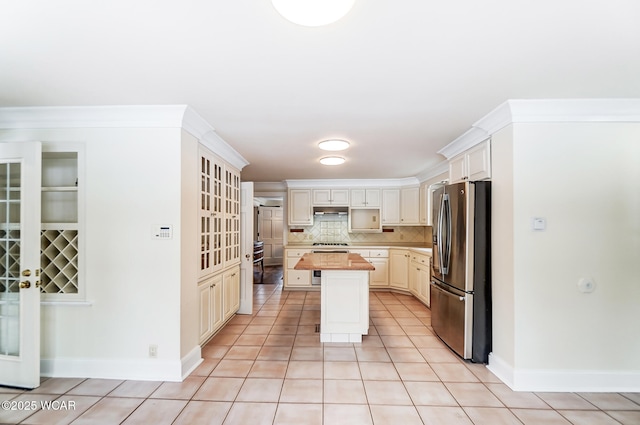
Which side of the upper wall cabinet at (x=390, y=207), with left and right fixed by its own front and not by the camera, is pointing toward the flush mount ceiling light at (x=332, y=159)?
front

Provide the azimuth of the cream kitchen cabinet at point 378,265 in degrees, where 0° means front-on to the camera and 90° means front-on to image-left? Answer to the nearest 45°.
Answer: approximately 0°

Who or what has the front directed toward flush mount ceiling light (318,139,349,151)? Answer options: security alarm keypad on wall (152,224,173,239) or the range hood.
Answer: the range hood

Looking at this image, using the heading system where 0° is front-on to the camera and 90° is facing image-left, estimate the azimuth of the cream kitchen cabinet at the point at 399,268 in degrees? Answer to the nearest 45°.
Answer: approximately 45°

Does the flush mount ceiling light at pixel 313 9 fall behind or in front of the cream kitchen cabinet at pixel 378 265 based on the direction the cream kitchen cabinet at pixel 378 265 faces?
in front
